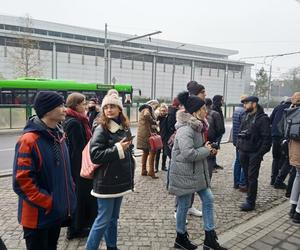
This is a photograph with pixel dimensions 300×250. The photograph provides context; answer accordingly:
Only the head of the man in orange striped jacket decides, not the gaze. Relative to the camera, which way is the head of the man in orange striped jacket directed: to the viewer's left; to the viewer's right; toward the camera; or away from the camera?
to the viewer's right

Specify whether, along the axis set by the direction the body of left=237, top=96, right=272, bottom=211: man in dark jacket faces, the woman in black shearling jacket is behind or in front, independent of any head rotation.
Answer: in front

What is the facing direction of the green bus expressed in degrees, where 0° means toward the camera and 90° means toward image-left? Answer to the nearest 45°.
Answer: approximately 270°

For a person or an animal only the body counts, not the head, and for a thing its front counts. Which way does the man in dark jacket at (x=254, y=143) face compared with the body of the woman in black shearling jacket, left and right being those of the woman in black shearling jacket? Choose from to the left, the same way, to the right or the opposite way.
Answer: to the right

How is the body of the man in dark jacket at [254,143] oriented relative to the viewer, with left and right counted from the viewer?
facing the viewer and to the left of the viewer

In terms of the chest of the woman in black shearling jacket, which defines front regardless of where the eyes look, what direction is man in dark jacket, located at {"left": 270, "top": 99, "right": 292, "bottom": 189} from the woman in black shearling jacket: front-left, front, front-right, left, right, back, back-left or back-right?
left

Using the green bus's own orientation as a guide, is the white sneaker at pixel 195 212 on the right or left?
on its right

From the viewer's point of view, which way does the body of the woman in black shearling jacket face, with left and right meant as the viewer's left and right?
facing the viewer and to the right of the viewer

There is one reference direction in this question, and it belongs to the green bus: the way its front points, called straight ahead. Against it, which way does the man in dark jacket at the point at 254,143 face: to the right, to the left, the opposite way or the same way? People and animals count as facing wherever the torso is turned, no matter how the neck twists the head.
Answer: the opposite way
